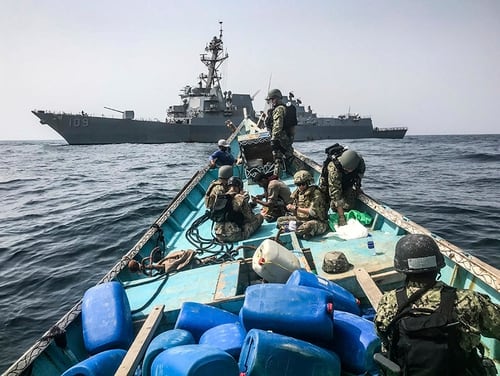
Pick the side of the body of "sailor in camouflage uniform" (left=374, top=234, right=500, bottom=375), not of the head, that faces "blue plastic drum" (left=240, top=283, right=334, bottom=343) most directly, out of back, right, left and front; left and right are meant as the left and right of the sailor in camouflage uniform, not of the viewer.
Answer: left

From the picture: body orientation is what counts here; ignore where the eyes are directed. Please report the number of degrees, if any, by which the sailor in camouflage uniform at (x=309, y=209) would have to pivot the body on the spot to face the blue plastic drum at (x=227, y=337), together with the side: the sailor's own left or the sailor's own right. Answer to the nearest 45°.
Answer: approximately 45° to the sailor's own left

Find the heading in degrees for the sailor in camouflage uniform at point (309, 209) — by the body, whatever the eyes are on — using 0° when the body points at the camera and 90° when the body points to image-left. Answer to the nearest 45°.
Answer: approximately 45°

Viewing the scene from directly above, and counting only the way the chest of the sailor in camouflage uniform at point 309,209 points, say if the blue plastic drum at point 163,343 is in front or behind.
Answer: in front

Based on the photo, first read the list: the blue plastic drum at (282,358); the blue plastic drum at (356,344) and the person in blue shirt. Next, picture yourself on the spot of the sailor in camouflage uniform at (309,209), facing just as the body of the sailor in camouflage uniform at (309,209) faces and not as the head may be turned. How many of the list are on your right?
1

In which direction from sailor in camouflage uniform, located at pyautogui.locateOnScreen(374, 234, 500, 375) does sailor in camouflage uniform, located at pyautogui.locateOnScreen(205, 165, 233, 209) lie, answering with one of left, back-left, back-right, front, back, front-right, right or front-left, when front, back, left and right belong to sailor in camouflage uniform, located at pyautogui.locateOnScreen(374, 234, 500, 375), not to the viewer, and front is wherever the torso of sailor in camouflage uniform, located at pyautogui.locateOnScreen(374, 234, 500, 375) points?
front-left

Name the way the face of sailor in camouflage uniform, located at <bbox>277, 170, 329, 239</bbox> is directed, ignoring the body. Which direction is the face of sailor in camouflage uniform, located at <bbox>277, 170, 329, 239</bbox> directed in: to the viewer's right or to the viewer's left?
to the viewer's left

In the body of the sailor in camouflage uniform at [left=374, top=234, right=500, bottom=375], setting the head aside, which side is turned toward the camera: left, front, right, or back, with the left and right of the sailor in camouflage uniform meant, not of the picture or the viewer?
back

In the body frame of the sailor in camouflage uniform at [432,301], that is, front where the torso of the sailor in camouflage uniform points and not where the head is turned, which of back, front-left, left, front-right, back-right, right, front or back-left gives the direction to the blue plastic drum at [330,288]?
front-left

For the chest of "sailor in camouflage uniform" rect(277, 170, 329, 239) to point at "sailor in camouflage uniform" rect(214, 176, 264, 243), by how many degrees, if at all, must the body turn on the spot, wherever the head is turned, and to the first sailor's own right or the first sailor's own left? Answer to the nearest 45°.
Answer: approximately 45° to the first sailor's own right

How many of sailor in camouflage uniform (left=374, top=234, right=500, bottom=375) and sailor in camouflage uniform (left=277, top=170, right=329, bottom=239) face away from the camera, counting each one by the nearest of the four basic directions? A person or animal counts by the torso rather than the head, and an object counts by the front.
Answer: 1

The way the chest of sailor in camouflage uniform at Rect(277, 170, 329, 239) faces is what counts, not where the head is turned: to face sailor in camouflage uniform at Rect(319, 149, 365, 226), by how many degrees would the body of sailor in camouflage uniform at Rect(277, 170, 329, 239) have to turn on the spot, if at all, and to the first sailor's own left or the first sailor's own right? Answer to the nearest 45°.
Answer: approximately 180°

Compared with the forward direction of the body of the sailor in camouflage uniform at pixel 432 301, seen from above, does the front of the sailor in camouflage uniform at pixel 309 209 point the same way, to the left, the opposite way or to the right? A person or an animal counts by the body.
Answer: the opposite way
